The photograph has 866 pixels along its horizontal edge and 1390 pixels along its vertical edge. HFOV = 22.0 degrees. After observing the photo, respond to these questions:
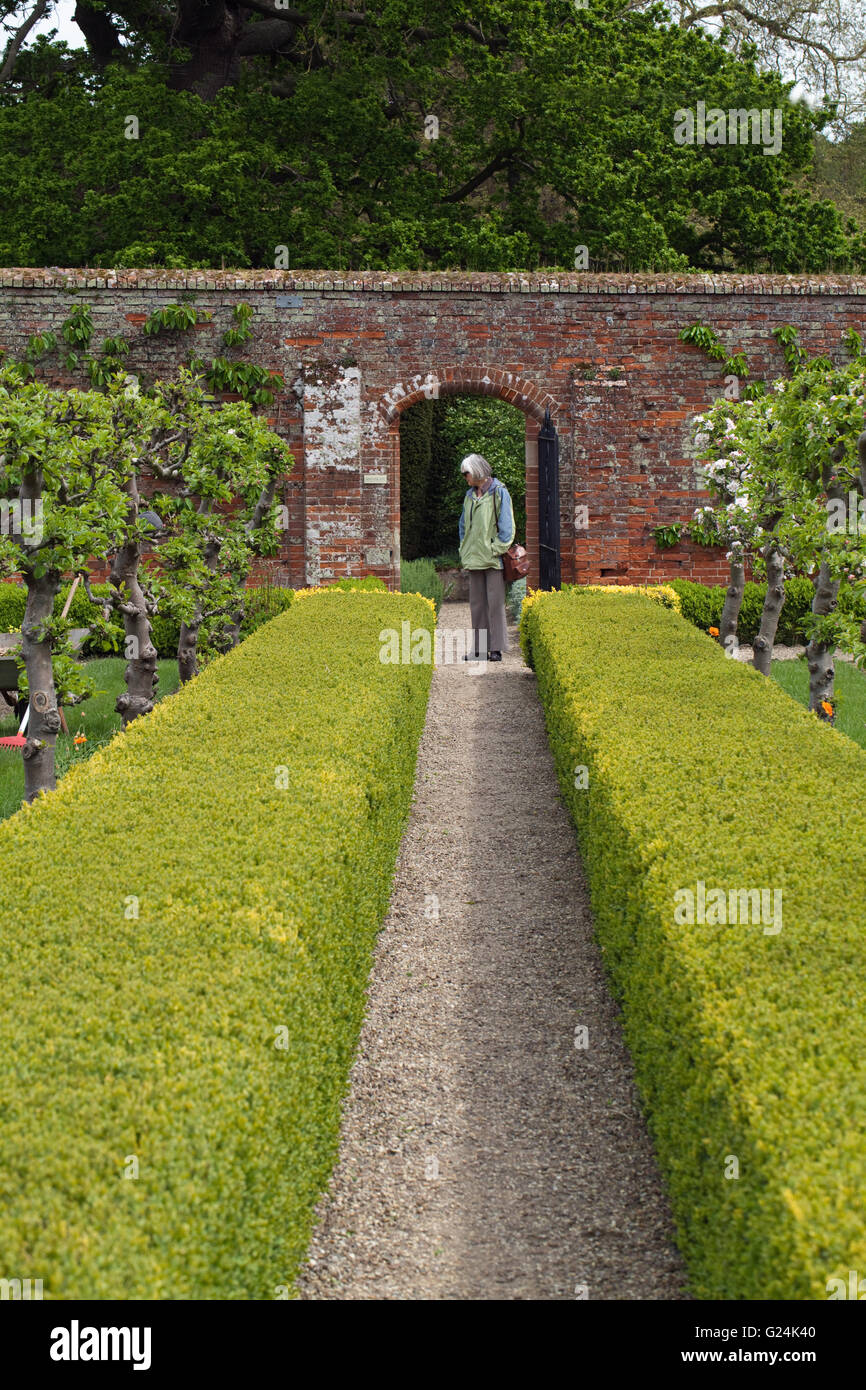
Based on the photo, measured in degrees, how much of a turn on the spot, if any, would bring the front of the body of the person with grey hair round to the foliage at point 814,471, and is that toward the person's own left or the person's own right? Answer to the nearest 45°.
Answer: approximately 45° to the person's own left

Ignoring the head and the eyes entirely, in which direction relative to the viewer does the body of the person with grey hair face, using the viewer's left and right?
facing the viewer and to the left of the viewer

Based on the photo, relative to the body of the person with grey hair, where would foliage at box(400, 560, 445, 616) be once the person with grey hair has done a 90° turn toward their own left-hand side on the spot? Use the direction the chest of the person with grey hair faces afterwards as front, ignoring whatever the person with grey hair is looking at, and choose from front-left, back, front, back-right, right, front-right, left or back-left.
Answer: back-left

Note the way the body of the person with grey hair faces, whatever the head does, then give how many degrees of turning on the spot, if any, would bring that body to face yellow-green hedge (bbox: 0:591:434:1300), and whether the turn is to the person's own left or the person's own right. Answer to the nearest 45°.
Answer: approximately 45° to the person's own left

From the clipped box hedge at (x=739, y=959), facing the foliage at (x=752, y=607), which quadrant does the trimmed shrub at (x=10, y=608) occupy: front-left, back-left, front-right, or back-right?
front-left

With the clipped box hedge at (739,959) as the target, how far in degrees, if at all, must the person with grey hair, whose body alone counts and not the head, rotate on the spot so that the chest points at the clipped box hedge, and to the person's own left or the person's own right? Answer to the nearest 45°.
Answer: approximately 45° to the person's own left

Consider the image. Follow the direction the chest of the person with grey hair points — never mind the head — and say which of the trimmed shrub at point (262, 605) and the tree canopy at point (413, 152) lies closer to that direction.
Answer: the trimmed shrub

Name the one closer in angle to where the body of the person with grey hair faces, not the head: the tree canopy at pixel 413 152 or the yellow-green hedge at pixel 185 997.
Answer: the yellow-green hedge

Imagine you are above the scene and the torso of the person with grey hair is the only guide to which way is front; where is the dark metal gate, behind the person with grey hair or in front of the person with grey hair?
behind
